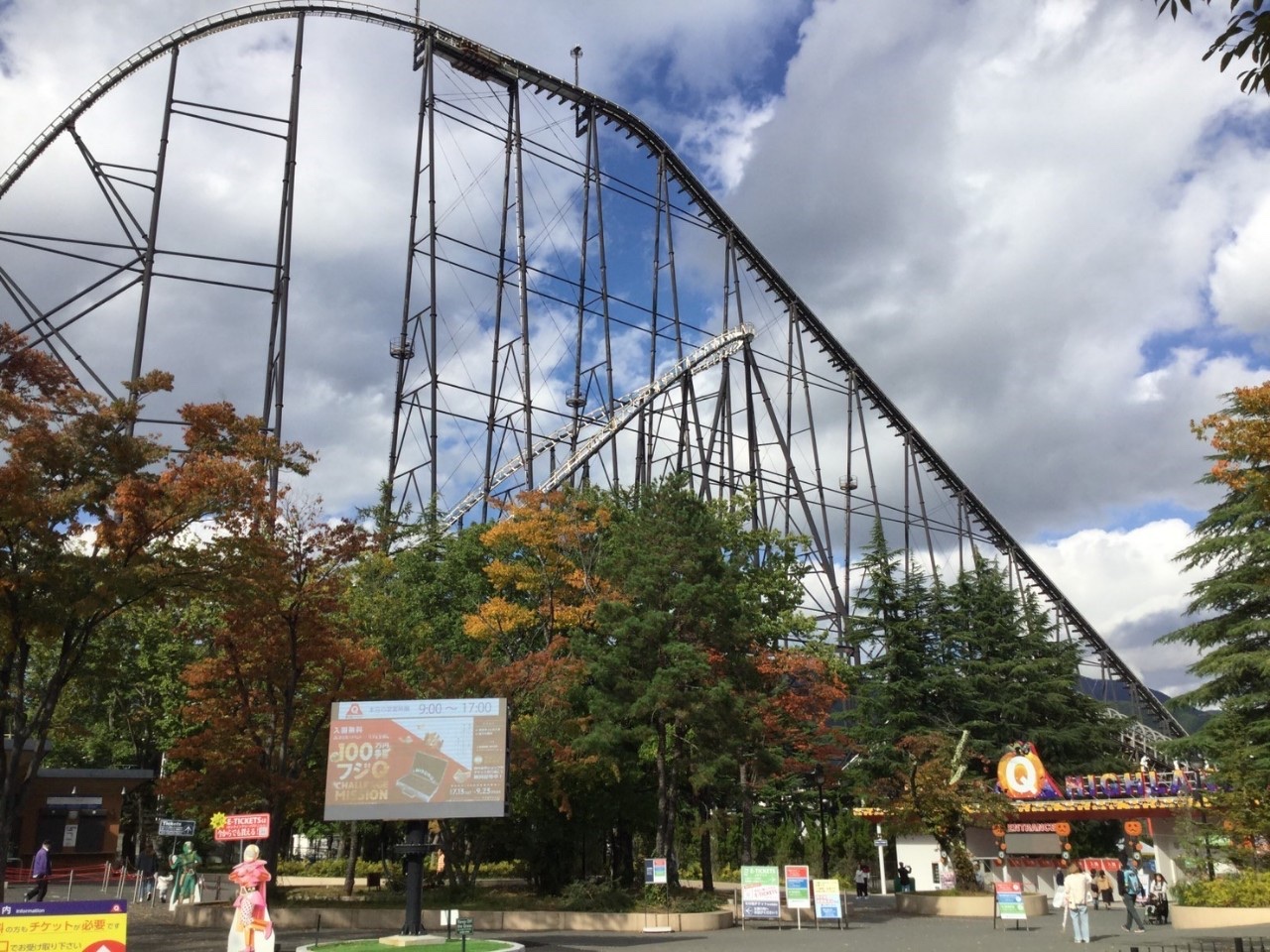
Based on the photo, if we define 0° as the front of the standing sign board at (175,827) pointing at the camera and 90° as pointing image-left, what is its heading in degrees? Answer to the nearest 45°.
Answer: approximately 0°

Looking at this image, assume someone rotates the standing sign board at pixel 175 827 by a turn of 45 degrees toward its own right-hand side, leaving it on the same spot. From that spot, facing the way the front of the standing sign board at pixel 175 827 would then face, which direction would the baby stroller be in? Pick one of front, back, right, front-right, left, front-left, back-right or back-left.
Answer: back-left

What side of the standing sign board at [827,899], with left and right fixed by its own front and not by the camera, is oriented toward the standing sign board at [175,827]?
right

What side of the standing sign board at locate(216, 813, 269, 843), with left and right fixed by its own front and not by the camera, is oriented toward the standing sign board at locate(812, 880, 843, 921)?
left

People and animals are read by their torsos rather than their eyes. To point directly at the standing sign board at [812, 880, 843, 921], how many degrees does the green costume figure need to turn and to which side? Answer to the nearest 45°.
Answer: approximately 45° to its left
